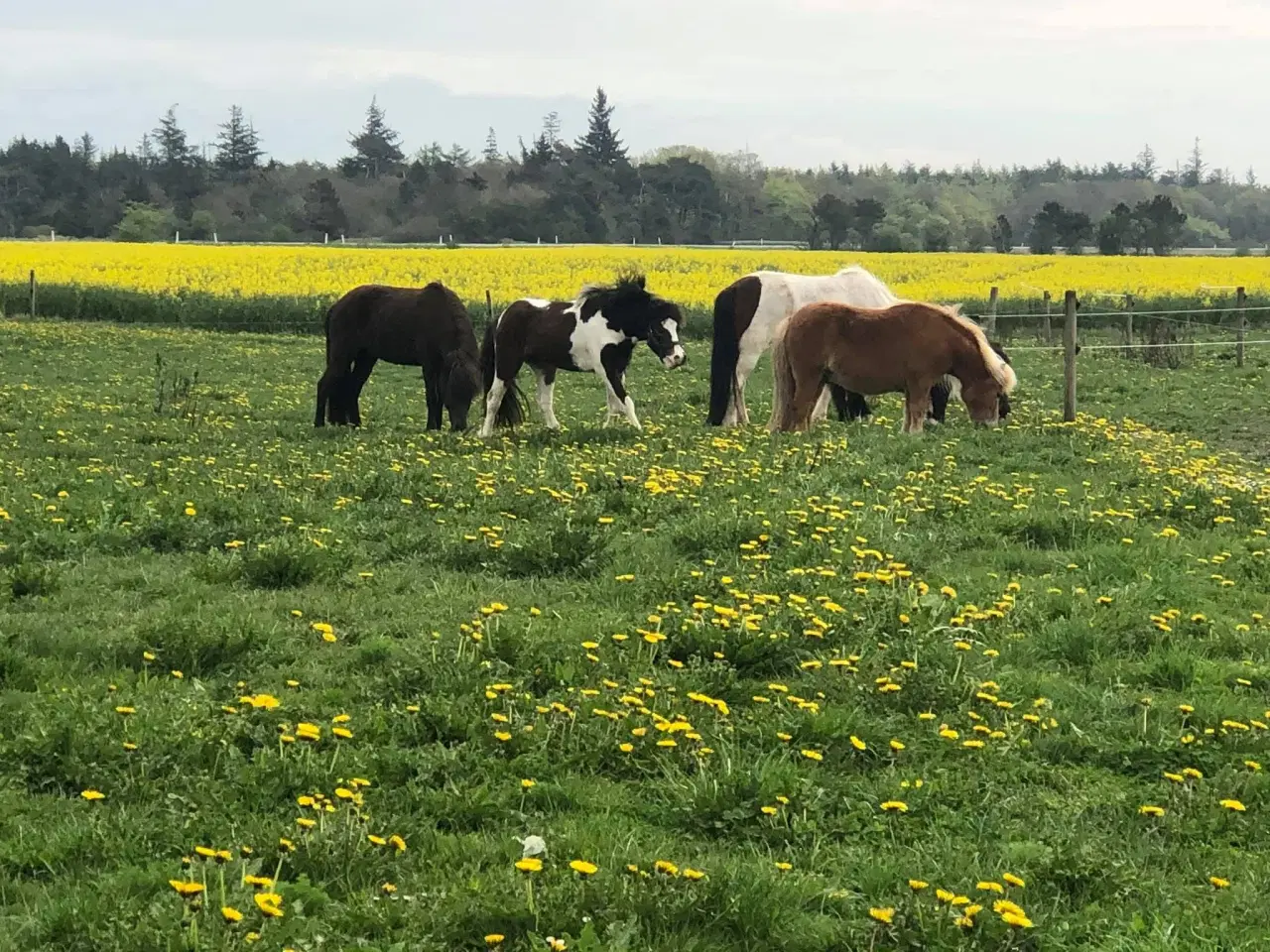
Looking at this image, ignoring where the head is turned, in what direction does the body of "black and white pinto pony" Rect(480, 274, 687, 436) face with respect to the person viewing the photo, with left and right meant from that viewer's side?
facing to the right of the viewer

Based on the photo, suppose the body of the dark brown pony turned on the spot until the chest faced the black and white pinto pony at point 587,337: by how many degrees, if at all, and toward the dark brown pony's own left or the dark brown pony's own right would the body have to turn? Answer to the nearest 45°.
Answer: approximately 45° to the dark brown pony's own right

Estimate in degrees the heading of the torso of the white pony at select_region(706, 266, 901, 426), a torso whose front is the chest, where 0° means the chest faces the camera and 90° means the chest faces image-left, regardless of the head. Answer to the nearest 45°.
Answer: approximately 270°

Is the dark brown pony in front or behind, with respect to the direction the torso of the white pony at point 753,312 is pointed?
behind

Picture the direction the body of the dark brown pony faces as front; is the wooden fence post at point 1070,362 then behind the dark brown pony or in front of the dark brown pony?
in front

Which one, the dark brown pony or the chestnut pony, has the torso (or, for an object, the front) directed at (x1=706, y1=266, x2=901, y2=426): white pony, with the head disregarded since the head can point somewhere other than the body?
the dark brown pony

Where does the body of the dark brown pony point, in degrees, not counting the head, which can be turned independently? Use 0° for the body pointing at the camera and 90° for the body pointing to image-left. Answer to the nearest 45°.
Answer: approximately 270°

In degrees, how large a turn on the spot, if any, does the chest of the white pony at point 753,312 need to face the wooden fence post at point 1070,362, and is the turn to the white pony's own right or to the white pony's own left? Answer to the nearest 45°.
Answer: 0° — it already faces it

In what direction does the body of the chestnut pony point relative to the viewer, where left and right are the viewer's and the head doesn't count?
facing to the right of the viewer
